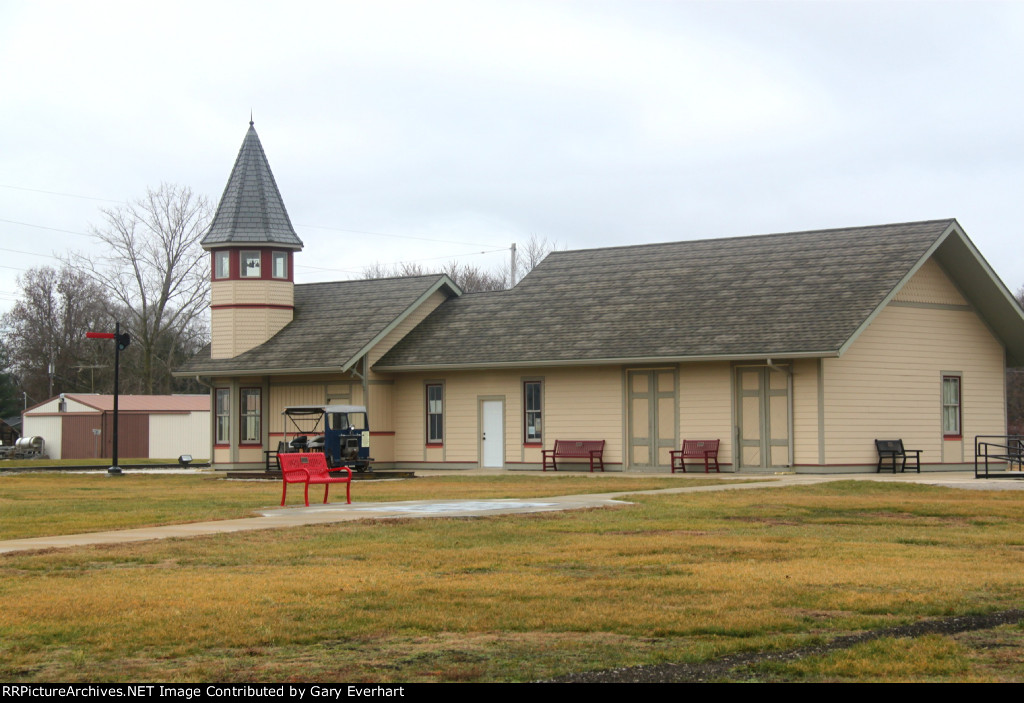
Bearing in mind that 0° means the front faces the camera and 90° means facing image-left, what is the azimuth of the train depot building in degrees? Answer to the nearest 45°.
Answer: approximately 45°

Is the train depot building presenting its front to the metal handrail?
no

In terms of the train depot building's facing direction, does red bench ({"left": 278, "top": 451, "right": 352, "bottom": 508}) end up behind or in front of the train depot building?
in front

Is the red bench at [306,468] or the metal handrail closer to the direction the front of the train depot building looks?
the red bench
